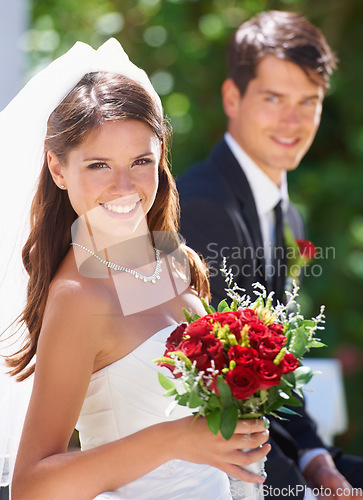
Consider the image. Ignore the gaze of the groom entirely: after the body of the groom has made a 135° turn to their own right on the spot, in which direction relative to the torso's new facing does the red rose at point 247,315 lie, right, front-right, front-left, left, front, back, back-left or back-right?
left

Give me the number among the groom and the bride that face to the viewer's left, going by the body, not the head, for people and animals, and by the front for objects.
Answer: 0

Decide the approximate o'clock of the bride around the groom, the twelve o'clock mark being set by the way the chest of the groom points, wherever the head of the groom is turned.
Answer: The bride is roughly at 2 o'clock from the groom.

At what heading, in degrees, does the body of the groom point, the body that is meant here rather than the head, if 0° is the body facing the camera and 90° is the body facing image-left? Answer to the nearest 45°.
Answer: approximately 315°

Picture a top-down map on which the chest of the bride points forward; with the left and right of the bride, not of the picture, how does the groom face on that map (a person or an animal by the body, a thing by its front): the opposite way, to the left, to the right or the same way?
the same way

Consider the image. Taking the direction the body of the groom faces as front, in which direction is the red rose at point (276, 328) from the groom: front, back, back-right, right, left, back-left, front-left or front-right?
front-right

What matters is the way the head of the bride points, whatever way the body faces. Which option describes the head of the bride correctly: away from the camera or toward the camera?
toward the camera

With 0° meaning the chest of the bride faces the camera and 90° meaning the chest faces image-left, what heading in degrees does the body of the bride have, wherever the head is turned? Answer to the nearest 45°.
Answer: approximately 315°
